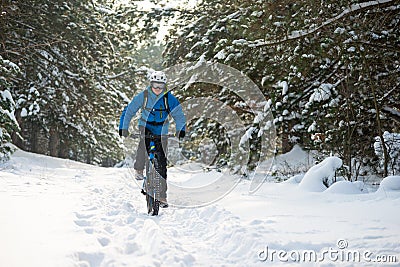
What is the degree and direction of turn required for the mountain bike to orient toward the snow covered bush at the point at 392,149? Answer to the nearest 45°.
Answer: approximately 90° to its left

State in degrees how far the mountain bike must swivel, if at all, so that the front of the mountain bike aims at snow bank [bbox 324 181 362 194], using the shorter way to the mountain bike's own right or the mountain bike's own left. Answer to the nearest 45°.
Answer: approximately 90° to the mountain bike's own left

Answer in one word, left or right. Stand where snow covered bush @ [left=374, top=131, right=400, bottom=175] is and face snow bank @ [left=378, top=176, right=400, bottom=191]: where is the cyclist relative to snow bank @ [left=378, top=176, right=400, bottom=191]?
right

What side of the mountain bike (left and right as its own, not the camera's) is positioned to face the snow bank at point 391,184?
left

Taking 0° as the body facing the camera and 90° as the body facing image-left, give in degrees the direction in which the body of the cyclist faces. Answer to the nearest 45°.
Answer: approximately 0°

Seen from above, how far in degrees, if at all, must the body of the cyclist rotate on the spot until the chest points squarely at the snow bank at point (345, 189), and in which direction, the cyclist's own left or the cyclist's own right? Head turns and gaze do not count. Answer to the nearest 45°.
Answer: approximately 90° to the cyclist's own left

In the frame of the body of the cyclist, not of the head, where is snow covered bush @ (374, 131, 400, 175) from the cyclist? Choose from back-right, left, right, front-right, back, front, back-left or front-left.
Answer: left

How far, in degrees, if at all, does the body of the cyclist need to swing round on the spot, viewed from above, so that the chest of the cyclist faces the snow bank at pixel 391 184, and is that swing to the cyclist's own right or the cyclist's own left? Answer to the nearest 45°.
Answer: approximately 90° to the cyclist's own left
